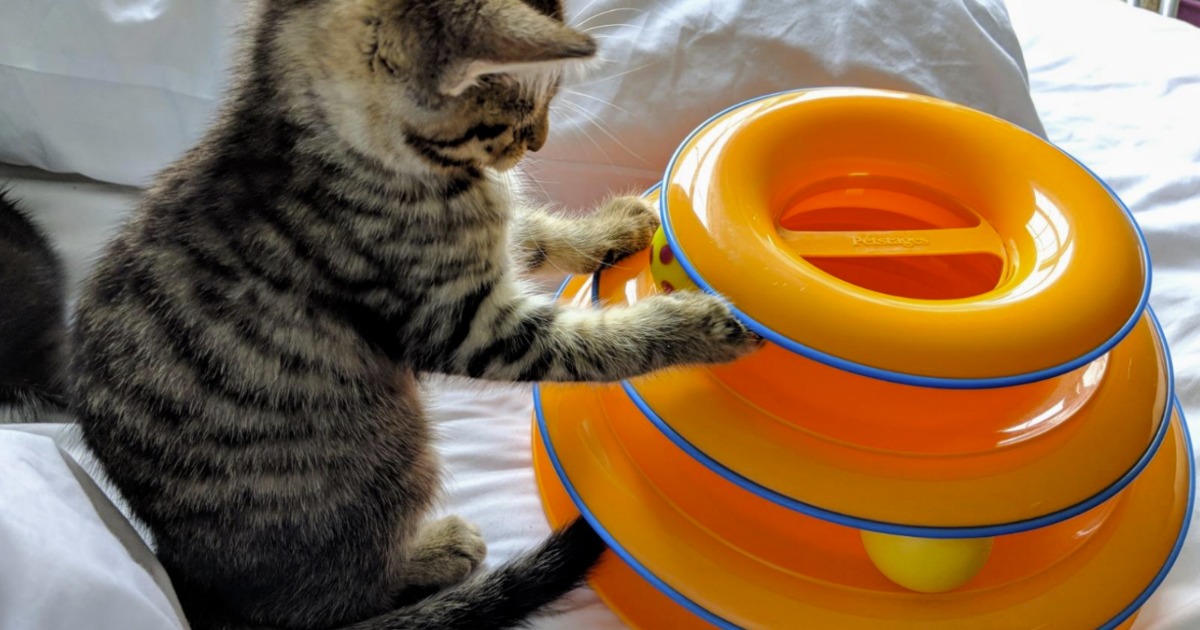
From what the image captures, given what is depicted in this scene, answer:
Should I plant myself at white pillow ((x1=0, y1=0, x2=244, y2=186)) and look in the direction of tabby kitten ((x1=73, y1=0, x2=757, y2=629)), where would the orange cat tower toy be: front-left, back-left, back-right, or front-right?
front-left

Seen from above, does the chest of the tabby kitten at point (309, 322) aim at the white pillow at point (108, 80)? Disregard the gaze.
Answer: no

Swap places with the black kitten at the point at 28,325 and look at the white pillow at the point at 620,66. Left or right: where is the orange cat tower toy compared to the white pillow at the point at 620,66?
right

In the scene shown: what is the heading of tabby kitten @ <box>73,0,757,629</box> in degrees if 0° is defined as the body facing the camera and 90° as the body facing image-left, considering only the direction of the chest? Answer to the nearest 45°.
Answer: approximately 270°
